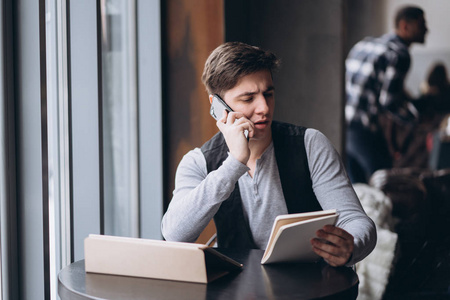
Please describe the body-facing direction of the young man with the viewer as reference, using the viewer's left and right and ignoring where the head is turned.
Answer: facing the viewer

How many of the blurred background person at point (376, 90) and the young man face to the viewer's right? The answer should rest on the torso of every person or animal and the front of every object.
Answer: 1

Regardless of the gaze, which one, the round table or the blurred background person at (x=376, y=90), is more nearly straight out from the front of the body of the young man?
the round table

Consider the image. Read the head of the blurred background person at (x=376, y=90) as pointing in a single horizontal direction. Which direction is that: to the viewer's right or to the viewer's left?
to the viewer's right

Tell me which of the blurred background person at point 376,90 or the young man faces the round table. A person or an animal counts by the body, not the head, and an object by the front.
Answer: the young man

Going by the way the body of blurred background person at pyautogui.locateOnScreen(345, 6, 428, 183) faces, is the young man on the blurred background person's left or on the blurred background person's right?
on the blurred background person's right

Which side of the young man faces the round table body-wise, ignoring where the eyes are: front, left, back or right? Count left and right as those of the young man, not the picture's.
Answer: front

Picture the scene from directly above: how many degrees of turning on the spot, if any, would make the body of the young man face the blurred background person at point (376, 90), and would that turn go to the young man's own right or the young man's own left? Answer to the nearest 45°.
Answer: approximately 180°

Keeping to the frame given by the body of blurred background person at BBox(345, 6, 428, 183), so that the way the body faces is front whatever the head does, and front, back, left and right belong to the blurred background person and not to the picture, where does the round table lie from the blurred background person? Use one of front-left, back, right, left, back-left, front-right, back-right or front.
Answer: right

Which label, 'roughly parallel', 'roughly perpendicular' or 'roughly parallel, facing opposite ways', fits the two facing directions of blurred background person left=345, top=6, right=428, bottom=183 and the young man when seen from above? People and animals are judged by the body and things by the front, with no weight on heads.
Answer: roughly perpendicular

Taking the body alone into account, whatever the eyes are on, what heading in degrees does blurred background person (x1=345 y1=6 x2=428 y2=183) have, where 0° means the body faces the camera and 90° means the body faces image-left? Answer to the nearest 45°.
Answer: approximately 270°
